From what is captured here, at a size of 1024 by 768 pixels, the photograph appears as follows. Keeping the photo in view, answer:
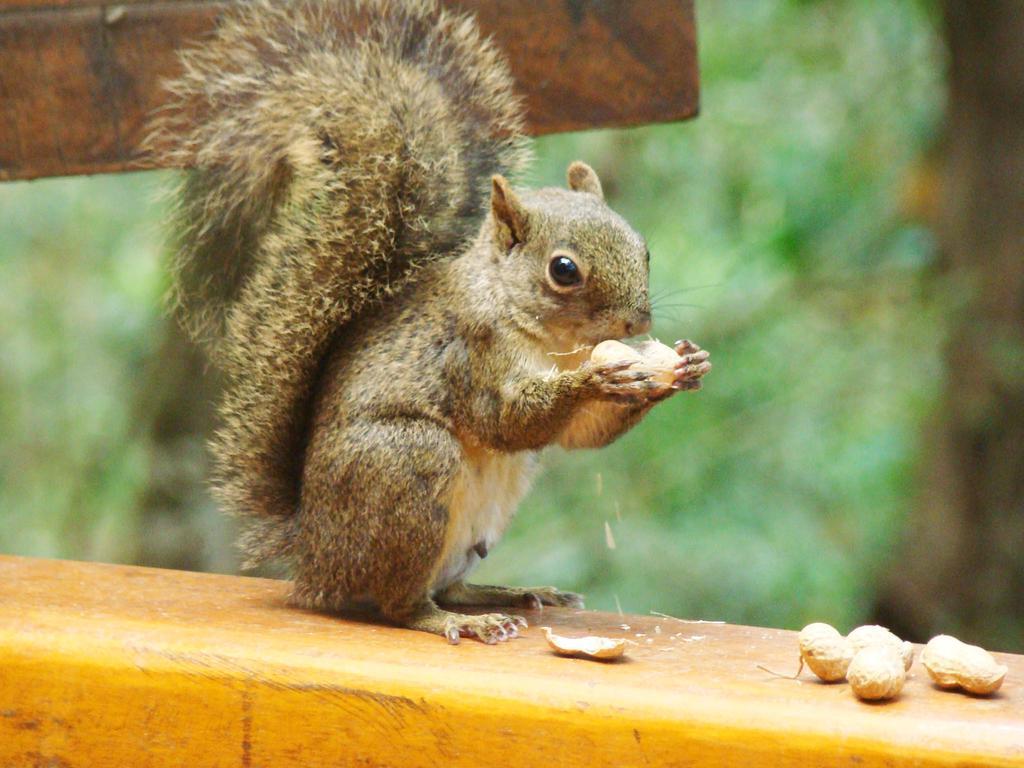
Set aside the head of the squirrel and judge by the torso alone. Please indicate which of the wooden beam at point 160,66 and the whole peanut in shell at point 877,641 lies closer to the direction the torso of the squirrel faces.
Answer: the whole peanut in shell

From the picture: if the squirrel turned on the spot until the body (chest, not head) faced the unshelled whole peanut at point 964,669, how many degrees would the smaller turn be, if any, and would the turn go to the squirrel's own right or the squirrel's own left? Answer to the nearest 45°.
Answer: approximately 45° to the squirrel's own right

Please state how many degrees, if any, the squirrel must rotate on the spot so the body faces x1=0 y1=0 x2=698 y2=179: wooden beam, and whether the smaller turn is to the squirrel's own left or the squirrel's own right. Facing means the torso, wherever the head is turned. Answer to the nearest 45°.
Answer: approximately 135° to the squirrel's own left

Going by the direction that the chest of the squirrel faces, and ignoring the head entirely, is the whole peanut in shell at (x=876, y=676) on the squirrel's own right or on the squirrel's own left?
on the squirrel's own right

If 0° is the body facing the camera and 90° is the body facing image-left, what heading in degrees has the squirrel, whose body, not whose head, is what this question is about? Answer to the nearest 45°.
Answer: approximately 270°

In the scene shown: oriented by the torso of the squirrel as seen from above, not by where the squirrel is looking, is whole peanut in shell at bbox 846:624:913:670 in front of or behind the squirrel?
in front
